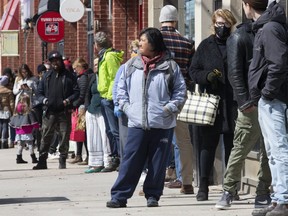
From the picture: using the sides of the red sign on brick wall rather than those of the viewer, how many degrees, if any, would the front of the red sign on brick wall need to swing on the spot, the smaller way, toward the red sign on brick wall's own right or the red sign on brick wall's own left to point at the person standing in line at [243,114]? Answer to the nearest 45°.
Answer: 0° — it already faces them

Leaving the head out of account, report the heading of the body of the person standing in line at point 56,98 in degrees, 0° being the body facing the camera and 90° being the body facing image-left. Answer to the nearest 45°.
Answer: approximately 0°

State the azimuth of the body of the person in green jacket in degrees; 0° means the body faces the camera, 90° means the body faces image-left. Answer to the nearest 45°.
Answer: approximately 90°

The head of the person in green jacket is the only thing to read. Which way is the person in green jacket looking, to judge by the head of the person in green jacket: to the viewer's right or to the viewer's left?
to the viewer's left
